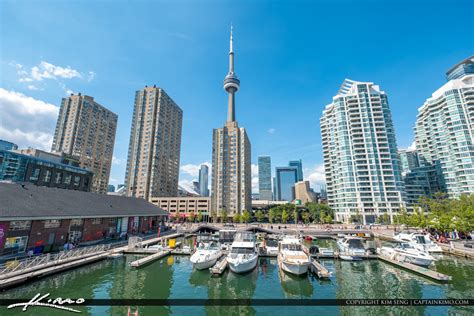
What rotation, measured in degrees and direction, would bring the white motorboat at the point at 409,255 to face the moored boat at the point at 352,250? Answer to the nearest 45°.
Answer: approximately 135° to its right

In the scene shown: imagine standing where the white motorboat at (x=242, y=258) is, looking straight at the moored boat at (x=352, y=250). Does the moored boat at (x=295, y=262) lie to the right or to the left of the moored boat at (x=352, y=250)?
right

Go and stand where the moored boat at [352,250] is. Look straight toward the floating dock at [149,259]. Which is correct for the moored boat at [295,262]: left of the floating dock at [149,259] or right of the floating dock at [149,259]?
left

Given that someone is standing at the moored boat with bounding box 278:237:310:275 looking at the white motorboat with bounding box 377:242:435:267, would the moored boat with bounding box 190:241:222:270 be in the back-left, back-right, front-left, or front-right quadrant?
back-left

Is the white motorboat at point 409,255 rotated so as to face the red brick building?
no

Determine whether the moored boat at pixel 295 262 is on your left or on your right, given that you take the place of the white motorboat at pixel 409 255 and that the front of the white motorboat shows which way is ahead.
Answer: on your right

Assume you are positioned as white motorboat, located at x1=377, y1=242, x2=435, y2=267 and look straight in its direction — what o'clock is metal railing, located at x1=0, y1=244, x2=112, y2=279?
The metal railing is roughly at 3 o'clock from the white motorboat.

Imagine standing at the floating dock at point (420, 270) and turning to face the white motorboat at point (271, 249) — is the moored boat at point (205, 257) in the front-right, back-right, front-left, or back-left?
front-left

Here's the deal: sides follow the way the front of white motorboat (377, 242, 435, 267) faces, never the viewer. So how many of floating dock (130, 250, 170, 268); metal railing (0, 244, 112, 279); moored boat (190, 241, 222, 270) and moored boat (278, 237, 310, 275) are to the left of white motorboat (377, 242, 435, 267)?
0

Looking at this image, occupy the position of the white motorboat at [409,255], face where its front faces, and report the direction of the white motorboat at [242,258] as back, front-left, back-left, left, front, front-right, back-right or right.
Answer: right

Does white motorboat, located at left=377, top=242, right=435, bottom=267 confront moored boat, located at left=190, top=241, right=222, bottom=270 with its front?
no

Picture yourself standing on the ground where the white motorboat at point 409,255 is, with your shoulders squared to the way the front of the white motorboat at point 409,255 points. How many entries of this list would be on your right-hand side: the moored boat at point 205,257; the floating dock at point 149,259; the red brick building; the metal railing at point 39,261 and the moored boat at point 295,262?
5
